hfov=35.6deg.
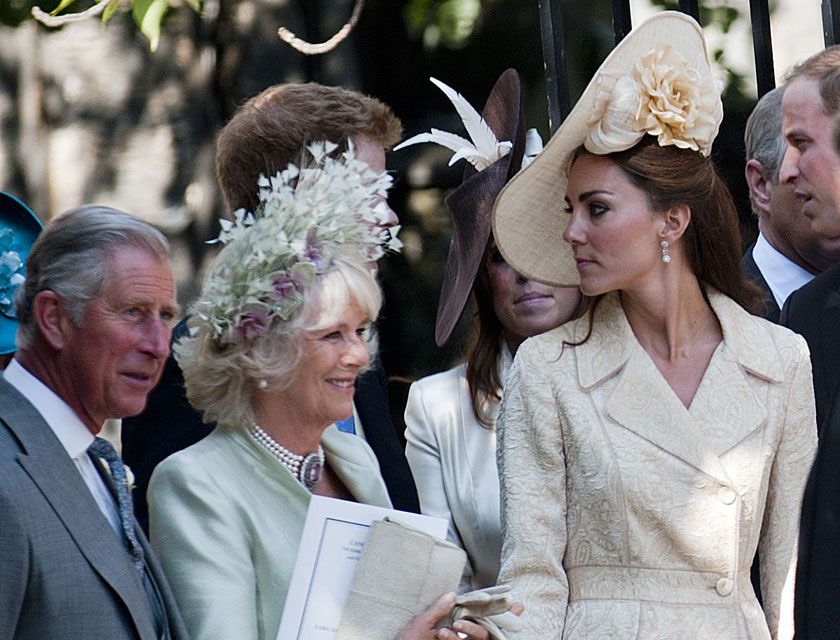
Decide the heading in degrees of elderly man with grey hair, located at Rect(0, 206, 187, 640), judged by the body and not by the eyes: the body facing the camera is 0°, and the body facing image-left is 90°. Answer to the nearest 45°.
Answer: approximately 315°

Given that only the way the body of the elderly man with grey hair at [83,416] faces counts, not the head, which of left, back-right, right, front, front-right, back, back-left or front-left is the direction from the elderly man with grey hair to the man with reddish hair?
left

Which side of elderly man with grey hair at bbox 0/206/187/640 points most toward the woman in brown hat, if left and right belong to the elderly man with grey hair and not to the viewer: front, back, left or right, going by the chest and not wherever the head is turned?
left

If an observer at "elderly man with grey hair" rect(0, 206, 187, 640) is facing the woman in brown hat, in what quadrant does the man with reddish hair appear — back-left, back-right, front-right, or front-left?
front-left

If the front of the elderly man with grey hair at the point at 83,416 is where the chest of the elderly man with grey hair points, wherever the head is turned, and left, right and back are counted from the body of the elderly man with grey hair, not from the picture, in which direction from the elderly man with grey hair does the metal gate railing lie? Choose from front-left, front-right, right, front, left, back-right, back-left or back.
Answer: left

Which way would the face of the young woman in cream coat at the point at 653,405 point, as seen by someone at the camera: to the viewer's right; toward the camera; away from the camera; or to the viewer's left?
to the viewer's left

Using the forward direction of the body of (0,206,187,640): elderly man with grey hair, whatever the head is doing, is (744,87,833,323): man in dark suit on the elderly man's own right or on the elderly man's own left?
on the elderly man's own left

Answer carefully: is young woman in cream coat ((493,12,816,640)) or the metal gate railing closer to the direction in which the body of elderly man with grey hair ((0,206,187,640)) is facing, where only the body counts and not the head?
the young woman in cream coat

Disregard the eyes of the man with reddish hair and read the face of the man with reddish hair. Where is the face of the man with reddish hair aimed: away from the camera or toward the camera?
away from the camera

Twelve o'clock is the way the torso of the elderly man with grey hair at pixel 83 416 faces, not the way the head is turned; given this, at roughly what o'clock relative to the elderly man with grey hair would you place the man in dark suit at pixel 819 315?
The man in dark suit is roughly at 10 o'clock from the elderly man with grey hair.
